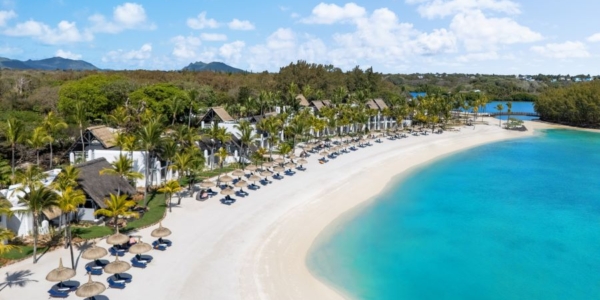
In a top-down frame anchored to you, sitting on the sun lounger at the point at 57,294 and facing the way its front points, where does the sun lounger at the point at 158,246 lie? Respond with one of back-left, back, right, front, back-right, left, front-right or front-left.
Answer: front-left

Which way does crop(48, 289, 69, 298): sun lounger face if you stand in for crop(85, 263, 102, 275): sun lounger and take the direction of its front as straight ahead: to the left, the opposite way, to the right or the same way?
the same way

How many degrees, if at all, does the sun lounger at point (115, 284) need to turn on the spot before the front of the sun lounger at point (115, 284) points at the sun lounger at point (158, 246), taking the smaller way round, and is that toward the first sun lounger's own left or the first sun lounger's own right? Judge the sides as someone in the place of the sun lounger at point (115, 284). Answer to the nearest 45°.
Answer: approximately 45° to the first sun lounger's own left

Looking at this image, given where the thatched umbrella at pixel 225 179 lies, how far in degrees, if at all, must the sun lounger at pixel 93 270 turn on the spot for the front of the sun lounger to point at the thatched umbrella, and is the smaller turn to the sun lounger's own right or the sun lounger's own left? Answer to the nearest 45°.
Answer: approximately 45° to the sun lounger's own left

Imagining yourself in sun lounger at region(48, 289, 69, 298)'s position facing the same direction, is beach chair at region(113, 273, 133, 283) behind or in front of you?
in front

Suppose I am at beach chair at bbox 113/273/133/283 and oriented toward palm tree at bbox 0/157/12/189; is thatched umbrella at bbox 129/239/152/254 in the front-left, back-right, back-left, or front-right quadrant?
front-right

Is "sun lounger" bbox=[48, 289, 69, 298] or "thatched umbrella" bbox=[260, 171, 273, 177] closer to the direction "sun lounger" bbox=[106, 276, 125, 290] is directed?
the thatched umbrella

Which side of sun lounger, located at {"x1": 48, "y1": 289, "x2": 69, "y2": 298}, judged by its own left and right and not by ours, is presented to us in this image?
right

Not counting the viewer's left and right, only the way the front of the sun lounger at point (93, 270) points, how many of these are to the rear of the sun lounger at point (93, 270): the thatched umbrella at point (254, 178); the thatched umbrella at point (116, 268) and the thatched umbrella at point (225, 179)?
0

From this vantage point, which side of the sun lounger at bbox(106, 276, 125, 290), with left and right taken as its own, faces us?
right

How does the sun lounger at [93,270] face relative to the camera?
to the viewer's right

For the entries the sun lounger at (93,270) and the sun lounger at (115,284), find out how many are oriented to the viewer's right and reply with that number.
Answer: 2

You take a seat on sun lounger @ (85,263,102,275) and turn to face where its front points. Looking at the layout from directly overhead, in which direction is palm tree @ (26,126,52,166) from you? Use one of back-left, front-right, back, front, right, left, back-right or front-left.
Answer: left

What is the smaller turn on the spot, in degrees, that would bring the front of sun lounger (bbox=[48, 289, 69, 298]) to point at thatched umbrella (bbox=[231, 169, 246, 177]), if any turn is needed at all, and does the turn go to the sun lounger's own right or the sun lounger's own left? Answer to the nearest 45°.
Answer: approximately 45° to the sun lounger's own left

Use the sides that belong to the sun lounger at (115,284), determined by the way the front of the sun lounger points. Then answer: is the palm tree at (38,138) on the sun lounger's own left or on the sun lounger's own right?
on the sun lounger's own left

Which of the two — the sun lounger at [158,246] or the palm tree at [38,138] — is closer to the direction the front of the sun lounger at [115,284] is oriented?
the sun lounger

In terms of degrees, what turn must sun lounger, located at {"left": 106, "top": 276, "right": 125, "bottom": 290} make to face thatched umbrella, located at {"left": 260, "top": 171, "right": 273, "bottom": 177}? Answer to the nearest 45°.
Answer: approximately 45° to its left

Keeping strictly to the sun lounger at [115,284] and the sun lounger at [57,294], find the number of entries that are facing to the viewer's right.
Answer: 2

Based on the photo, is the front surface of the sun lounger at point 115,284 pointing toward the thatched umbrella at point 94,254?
no
